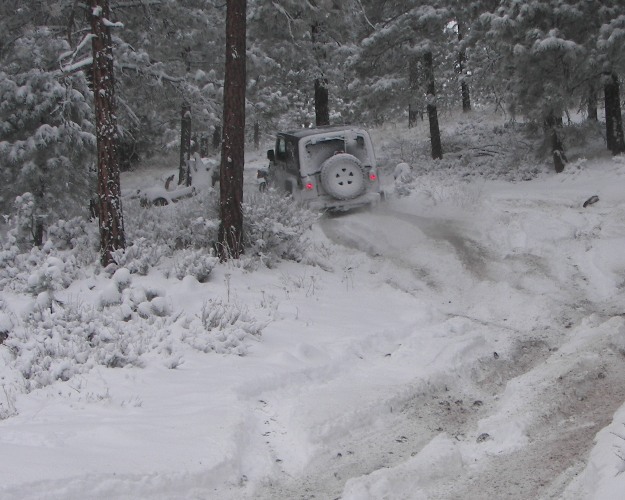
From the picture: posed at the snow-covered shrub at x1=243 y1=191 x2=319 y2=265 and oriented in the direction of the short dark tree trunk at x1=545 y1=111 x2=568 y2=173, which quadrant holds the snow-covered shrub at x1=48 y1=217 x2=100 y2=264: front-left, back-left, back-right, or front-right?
back-left

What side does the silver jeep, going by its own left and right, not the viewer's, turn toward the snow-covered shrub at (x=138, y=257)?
left

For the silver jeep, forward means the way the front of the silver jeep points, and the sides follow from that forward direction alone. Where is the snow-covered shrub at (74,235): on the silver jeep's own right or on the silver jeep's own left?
on the silver jeep's own left

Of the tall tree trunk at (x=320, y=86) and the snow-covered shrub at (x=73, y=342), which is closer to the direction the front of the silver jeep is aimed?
the tall tree trunk

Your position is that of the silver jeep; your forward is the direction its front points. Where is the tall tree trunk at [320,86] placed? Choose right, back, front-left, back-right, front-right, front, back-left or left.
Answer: front-right

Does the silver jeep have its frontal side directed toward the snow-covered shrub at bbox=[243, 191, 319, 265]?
no

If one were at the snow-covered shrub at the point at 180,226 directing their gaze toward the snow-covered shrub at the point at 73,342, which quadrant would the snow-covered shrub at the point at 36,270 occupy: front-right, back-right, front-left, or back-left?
front-right

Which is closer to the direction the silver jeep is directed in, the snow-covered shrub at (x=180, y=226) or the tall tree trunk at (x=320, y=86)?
the tall tree trunk

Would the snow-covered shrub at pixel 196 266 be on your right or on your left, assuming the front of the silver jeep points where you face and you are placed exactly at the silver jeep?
on your left

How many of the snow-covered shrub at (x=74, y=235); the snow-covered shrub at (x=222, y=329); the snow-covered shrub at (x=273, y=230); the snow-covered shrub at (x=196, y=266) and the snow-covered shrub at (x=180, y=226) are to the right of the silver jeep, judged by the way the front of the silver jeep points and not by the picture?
0

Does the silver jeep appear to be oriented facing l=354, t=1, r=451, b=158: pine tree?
no

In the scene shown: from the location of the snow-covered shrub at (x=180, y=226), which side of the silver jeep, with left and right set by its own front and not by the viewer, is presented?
left

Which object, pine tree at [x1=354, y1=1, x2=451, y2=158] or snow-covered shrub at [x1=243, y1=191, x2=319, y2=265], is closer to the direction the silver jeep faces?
the pine tree

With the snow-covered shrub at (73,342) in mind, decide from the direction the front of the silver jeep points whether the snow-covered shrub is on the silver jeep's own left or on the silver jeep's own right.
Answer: on the silver jeep's own left

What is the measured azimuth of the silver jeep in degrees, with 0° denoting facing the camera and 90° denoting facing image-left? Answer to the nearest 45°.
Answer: approximately 135°
